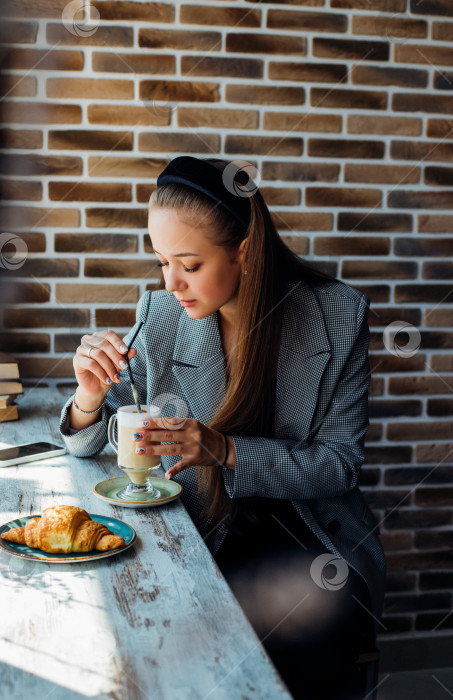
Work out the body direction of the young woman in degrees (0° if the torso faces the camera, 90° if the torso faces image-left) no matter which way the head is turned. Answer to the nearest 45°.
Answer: approximately 45°

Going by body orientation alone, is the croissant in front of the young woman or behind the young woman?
in front

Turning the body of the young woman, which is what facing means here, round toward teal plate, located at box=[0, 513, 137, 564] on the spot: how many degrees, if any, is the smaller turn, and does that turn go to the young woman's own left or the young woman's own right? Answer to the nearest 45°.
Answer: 0° — they already face it
